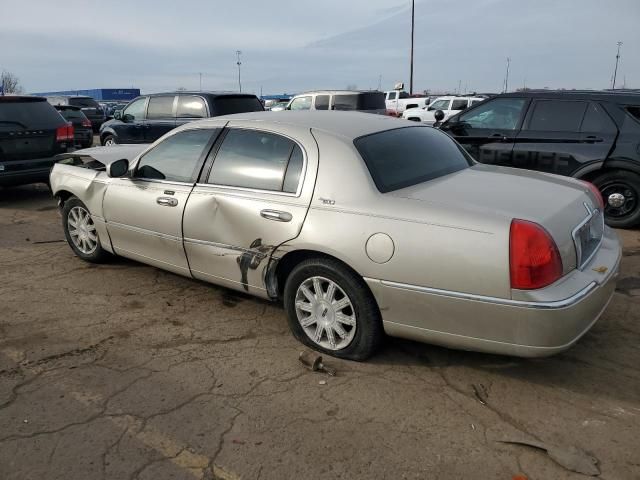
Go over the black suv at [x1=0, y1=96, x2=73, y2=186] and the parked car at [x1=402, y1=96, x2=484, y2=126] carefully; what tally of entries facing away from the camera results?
1

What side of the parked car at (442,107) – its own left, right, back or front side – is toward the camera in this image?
left

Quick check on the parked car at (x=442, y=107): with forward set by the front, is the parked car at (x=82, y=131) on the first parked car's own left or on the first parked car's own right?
on the first parked car's own left

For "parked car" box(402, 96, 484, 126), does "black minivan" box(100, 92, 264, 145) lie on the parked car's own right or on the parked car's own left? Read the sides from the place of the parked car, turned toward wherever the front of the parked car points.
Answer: on the parked car's own left

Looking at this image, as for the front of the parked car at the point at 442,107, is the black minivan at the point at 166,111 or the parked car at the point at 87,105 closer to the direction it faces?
the parked car

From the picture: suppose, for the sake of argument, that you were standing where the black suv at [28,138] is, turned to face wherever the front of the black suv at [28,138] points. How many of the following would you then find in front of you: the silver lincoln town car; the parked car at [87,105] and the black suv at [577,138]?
1

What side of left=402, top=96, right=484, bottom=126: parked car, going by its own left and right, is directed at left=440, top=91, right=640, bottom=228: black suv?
left

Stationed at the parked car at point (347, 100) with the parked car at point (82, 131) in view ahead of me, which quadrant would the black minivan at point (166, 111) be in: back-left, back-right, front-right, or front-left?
front-left

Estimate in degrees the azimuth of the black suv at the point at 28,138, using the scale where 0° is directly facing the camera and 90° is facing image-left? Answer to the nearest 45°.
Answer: approximately 180°

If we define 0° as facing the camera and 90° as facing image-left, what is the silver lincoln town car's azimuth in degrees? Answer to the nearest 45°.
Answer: approximately 135°

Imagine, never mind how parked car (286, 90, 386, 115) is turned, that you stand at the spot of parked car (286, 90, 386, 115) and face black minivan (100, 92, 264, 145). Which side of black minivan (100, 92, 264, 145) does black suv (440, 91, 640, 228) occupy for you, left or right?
left

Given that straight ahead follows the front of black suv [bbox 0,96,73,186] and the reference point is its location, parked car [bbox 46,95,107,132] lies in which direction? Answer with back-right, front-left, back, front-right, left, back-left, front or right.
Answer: front

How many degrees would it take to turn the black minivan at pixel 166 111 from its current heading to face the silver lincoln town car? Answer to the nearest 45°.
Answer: approximately 135° to its left

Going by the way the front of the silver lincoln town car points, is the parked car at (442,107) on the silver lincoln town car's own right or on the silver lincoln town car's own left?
on the silver lincoln town car's own right
